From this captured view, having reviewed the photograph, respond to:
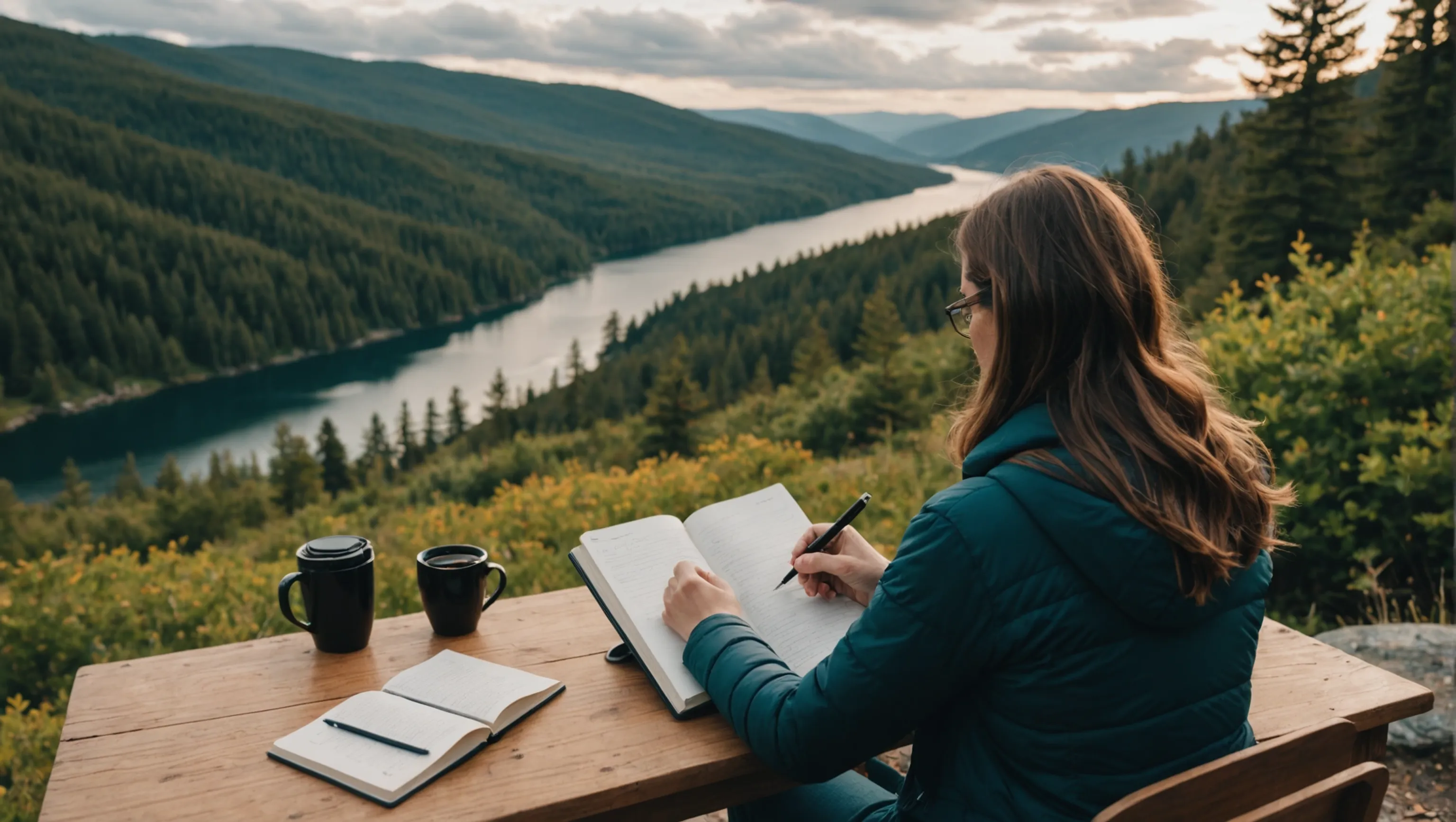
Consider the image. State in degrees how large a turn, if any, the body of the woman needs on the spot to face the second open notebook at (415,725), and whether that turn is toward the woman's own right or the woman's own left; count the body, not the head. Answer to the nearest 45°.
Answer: approximately 45° to the woman's own left

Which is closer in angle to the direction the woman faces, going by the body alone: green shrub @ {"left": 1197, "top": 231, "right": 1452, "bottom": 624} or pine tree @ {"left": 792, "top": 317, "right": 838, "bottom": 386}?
the pine tree

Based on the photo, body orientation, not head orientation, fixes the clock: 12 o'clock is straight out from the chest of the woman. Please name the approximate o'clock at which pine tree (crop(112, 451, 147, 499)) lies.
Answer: The pine tree is roughly at 12 o'clock from the woman.

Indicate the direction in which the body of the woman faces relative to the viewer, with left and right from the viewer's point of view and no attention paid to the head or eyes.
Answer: facing away from the viewer and to the left of the viewer

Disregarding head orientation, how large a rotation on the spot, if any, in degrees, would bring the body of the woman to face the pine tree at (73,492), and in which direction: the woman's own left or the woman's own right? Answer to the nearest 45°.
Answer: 0° — they already face it

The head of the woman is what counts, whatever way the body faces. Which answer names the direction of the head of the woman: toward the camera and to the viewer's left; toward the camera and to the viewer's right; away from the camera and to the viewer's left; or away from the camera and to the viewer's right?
away from the camera and to the viewer's left

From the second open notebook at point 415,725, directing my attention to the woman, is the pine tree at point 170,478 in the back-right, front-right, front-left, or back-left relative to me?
back-left
